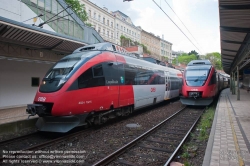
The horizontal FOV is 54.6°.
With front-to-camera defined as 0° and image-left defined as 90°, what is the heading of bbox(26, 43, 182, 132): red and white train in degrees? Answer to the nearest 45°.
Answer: approximately 45°

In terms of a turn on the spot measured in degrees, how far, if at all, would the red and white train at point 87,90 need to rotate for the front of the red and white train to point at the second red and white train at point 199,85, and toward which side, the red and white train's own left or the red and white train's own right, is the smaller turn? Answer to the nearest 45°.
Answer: approximately 180°

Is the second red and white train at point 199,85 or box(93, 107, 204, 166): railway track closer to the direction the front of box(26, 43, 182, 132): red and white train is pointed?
the railway track

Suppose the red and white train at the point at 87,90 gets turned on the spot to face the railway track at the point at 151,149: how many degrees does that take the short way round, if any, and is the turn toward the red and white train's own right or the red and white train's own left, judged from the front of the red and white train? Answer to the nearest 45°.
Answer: approximately 90° to the red and white train's own left

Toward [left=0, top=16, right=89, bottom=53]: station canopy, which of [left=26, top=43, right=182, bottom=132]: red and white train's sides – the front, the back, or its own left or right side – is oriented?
right
